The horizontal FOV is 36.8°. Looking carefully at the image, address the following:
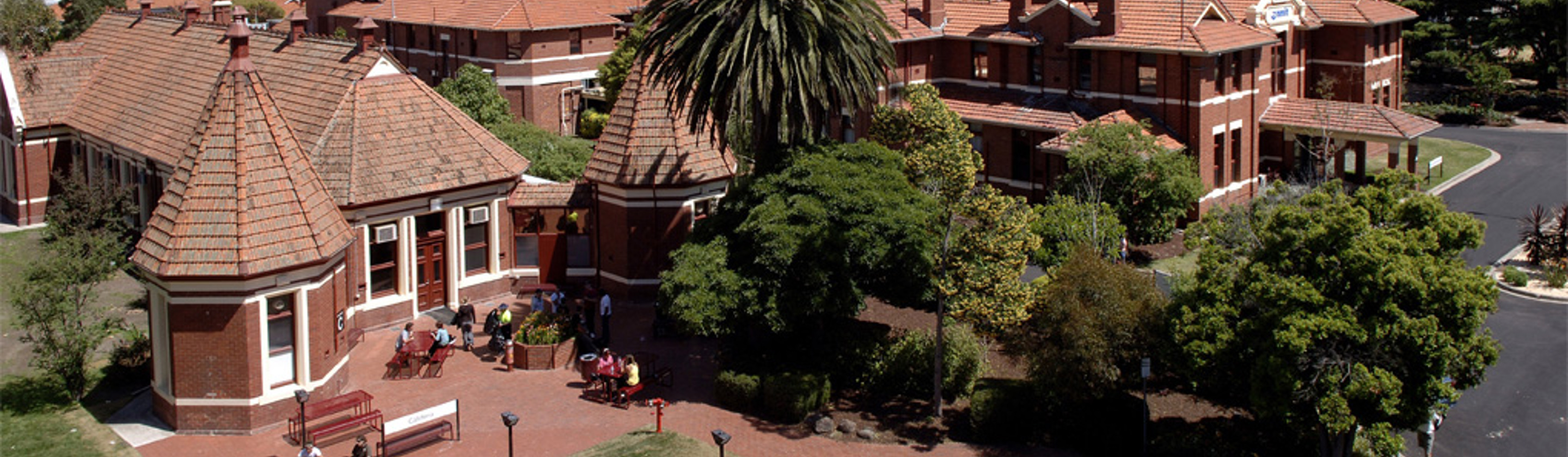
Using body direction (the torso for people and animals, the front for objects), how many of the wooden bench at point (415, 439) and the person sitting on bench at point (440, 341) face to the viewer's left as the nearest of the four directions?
1

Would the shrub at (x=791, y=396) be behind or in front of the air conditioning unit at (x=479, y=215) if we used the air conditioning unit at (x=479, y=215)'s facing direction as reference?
in front

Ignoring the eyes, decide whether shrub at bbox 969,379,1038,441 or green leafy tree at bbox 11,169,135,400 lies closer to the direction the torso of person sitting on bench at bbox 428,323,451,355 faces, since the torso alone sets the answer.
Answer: the green leafy tree

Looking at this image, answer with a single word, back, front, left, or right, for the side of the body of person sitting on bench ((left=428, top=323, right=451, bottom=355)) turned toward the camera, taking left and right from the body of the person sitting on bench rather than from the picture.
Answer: left

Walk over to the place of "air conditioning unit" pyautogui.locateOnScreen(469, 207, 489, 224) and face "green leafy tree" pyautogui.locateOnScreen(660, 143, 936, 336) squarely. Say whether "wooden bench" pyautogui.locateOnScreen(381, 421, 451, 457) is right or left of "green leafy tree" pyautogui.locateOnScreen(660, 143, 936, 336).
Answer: right

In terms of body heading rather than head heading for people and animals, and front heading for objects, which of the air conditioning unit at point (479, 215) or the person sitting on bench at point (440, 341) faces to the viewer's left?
the person sitting on bench

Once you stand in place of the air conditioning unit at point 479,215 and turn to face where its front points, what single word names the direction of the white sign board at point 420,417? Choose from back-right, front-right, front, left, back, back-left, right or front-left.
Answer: front-right

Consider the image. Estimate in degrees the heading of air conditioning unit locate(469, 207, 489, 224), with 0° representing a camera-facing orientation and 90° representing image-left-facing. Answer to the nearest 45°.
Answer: approximately 315°

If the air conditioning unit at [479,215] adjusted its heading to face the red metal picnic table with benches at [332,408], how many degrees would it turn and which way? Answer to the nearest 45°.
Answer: approximately 45° to its right
